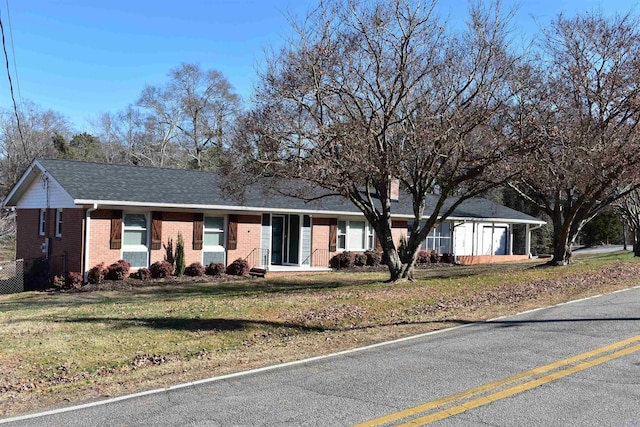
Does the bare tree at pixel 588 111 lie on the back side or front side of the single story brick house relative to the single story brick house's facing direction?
on the front side

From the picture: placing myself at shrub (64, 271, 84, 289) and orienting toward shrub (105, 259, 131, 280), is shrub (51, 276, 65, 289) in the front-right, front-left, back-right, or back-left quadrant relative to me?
back-left

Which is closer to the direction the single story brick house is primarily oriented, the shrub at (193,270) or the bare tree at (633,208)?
the shrub

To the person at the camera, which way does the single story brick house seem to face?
facing the viewer and to the right of the viewer

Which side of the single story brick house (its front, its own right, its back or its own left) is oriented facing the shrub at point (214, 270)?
front

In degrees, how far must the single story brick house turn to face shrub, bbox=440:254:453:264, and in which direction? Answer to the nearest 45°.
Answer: approximately 90° to its left
